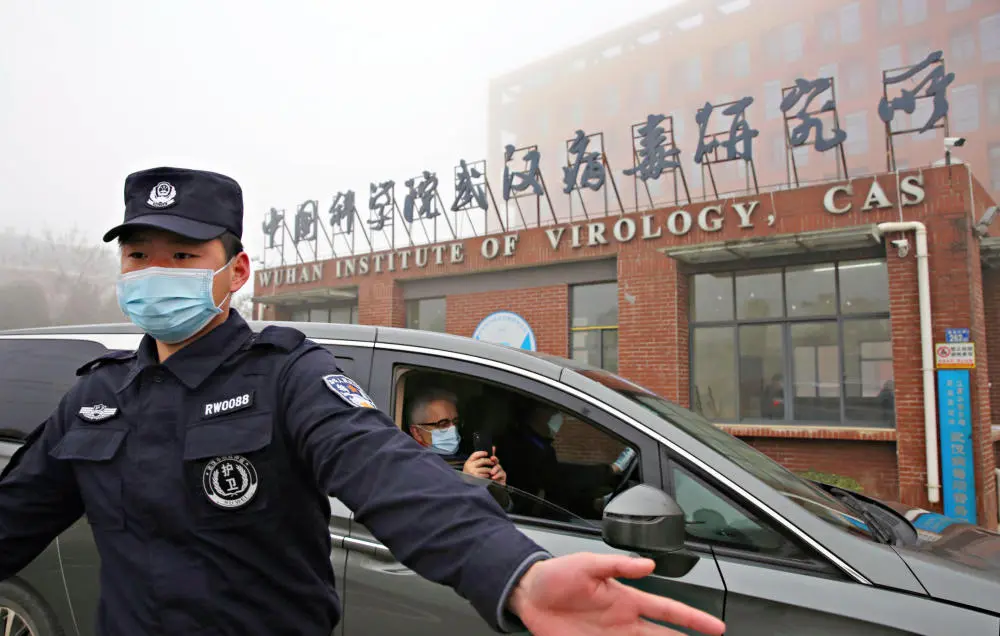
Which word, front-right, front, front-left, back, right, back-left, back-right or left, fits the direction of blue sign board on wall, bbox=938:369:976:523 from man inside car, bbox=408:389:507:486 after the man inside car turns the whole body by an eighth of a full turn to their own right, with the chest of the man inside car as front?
back-left

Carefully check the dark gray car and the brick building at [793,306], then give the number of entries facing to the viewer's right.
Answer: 1

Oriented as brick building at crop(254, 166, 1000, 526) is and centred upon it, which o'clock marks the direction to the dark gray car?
The dark gray car is roughly at 11 o'clock from the brick building.

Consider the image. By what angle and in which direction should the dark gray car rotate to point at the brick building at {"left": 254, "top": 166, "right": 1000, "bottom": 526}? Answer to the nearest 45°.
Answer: approximately 45° to its left

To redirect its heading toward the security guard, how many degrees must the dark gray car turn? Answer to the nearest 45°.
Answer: approximately 135° to its right

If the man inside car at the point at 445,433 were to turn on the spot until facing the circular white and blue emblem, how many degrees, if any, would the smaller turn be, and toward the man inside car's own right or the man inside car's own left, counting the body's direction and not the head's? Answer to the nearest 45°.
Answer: approximately 135° to the man inside car's own left

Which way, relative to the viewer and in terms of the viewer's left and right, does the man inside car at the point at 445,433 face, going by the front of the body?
facing the viewer and to the right of the viewer

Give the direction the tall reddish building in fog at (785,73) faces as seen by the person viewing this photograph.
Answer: facing the viewer and to the left of the viewer

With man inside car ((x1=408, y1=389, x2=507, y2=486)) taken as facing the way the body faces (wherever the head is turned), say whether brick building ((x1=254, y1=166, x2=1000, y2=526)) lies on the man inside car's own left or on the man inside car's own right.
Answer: on the man inside car's own left

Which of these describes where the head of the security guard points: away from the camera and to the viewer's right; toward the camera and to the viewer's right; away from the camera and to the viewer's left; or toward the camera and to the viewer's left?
toward the camera and to the viewer's left

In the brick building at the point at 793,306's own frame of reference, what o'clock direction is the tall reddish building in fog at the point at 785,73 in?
the tall reddish building in fog at the point at 785,73 is roughly at 5 o'clock from the brick building at the point at 793,306.

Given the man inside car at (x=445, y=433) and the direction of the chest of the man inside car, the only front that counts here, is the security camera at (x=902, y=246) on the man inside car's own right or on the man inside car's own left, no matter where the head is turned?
on the man inside car's own left

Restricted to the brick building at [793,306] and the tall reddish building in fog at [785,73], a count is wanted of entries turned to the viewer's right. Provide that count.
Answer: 0

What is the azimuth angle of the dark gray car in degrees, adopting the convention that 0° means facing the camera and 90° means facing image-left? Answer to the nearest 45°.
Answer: approximately 270°
